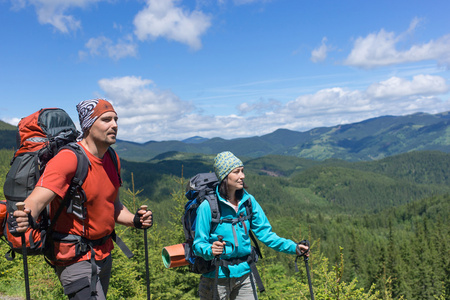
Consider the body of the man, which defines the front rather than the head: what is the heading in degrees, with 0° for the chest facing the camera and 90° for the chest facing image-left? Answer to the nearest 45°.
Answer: approximately 315°

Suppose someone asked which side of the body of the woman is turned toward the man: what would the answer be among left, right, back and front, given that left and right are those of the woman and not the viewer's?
right

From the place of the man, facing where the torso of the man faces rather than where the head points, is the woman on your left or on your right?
on your left

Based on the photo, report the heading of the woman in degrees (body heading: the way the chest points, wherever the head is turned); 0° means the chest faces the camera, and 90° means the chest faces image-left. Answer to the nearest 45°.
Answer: approximately 315°

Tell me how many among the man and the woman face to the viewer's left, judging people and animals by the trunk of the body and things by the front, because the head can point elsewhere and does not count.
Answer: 0
